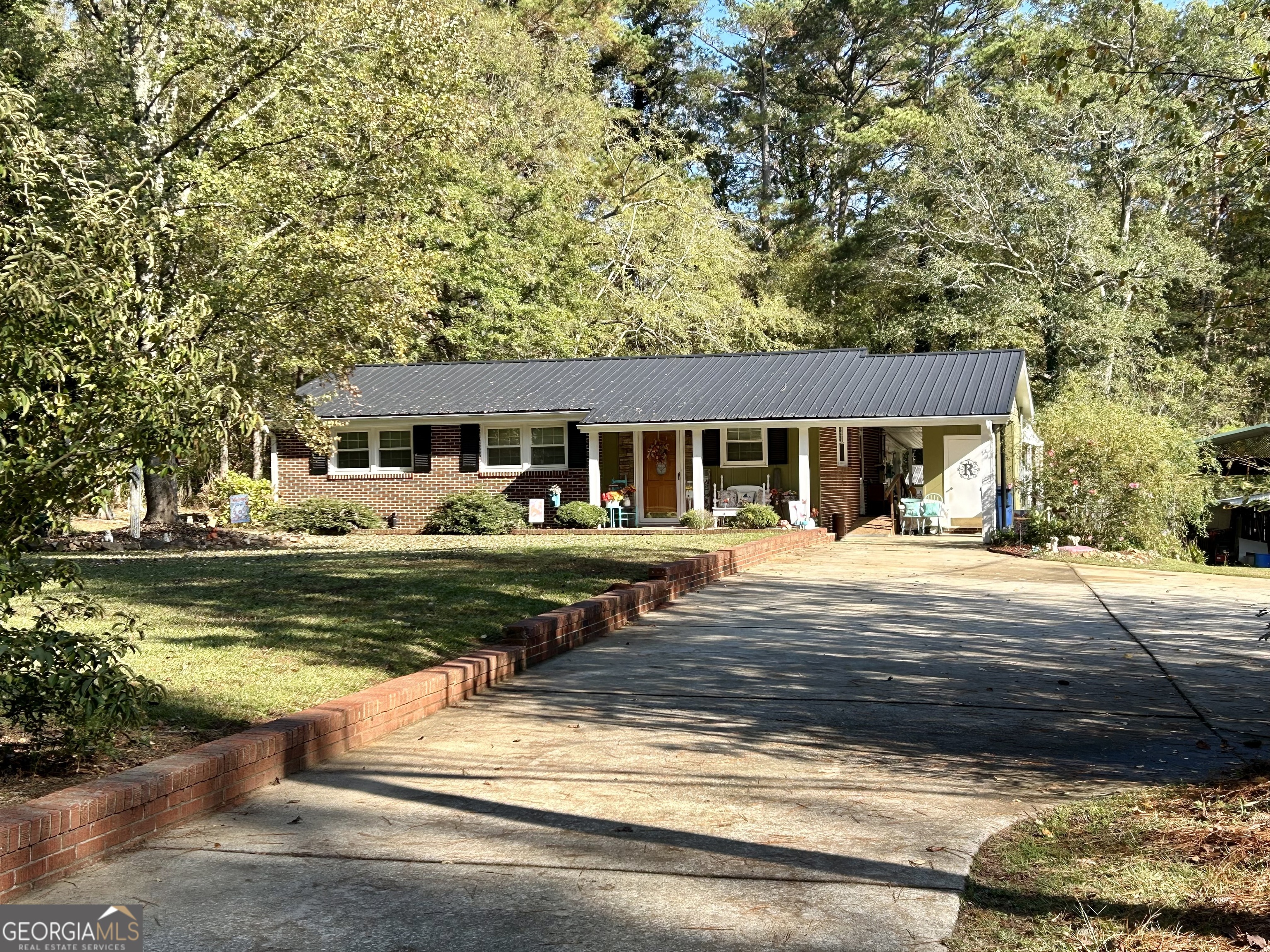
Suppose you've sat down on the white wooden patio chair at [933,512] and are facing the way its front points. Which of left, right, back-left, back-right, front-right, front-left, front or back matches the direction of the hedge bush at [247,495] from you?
right

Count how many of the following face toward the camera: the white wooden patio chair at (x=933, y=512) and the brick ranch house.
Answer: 2

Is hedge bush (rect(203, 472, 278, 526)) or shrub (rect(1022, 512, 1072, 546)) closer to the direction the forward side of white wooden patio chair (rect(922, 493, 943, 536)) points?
the shrub

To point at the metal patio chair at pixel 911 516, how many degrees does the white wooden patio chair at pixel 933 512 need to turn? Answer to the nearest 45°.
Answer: approximately 45° to its right

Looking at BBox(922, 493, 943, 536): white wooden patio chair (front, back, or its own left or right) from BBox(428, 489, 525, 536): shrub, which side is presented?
right

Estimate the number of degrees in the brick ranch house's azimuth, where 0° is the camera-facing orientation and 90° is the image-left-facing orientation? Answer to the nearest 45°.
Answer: approximately 0°

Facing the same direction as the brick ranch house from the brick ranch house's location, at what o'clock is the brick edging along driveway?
The brick edging along driveway is roughly at 12 o'clock from the brick ranch house.

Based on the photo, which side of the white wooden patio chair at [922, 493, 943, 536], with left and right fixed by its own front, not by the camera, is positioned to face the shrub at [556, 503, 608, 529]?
right

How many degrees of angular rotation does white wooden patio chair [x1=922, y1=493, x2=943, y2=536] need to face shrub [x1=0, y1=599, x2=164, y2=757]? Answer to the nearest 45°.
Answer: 0° — it already faces it

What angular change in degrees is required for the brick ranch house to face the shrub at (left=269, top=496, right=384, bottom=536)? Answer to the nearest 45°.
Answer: approximately 90° to its right

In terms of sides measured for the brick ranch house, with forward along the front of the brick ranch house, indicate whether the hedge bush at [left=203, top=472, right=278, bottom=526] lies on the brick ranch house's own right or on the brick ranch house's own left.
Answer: on the brick ranch house's own right

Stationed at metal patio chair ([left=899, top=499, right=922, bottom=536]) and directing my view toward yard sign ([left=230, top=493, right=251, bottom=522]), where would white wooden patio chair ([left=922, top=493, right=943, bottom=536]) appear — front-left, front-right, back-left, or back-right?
back-right

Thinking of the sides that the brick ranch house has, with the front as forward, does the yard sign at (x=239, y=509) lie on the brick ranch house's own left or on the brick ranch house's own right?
on the brick ranch house's own right
